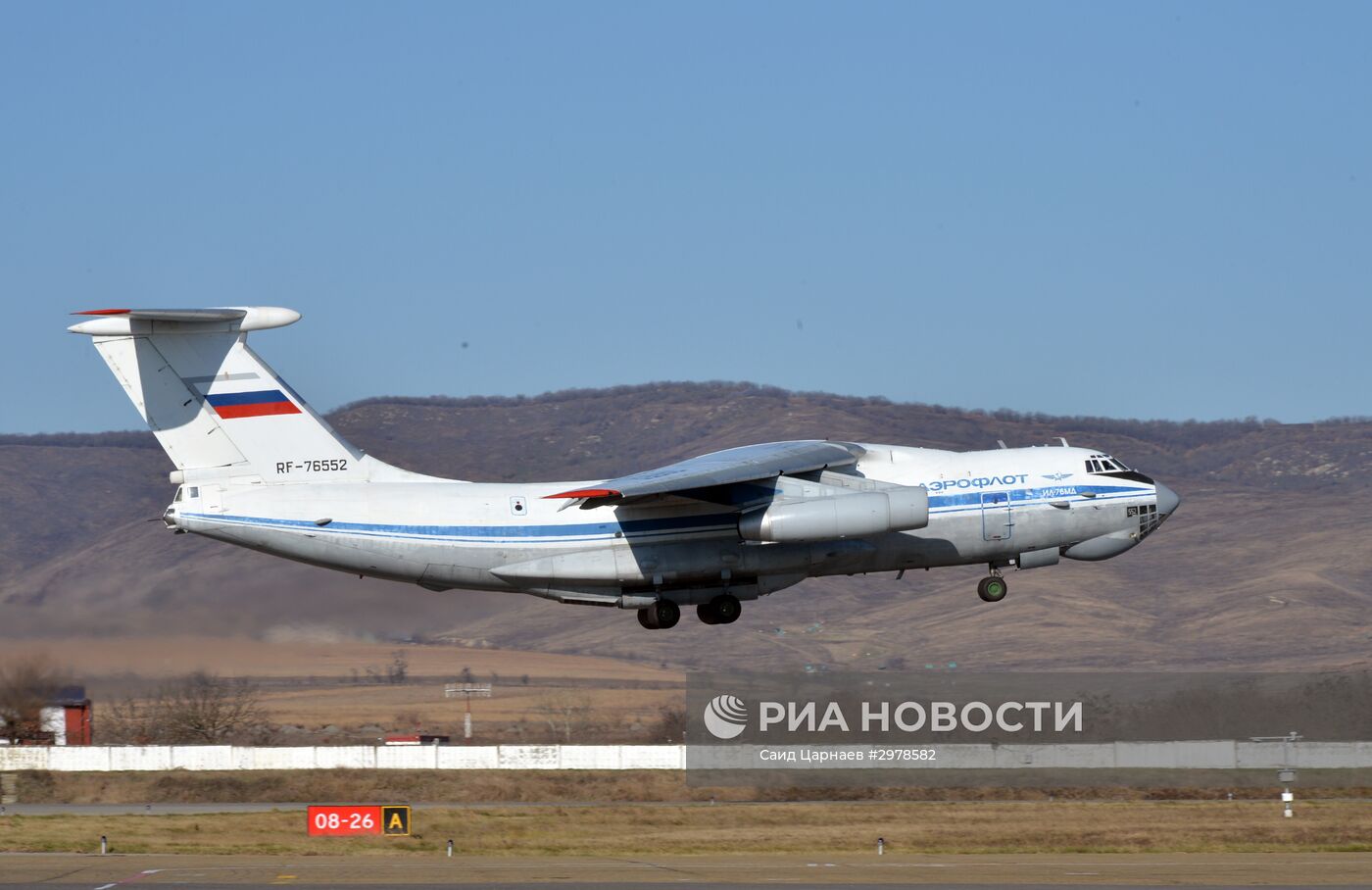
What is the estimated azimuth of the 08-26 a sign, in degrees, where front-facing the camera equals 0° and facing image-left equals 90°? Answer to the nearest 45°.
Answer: approximately 0°

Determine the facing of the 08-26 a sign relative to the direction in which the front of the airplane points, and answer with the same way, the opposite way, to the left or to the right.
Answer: to the right

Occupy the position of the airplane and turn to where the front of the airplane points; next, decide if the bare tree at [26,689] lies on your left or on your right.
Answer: on your left

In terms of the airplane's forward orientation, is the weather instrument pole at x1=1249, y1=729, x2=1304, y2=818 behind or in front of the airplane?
in front

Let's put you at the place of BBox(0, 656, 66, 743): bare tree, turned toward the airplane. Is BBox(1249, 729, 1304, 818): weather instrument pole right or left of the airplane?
left

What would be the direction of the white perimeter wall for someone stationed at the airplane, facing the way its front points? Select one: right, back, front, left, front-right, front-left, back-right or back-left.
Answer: left

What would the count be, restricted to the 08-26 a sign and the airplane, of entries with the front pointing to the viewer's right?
1

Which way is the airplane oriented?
to the viewer's right

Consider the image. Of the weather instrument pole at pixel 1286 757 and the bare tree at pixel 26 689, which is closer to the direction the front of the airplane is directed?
the weather instrument pole
